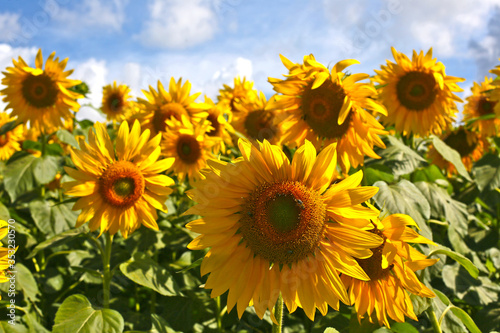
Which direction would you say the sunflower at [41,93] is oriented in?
toward the camera

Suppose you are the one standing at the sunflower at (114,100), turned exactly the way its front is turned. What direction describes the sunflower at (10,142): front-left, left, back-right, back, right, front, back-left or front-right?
front-right

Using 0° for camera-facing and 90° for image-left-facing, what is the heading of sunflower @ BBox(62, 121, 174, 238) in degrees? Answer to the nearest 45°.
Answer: approximately 0°

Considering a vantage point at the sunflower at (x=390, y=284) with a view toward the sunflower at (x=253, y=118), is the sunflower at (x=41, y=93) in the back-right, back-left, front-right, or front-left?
front-left

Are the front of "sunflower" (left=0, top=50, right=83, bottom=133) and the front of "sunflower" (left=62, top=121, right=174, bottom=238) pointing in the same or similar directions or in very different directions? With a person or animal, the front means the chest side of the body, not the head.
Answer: same or similar directions

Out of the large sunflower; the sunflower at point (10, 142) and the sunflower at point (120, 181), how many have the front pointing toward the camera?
3

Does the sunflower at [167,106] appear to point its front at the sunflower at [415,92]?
no

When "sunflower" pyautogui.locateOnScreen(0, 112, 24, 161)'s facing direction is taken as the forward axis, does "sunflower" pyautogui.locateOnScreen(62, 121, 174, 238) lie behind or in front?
in front

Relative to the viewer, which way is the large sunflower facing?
toward the camera

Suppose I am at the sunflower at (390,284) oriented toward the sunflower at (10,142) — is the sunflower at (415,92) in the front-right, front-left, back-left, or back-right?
front-right

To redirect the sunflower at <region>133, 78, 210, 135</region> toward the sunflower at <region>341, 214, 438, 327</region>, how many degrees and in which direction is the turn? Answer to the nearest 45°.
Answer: approximately 45° to its left

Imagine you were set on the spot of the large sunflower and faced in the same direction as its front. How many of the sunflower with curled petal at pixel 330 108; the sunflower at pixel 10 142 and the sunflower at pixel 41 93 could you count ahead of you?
0

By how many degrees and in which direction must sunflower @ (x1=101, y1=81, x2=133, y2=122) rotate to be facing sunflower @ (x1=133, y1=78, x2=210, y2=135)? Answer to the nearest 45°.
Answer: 0° — it already faces it

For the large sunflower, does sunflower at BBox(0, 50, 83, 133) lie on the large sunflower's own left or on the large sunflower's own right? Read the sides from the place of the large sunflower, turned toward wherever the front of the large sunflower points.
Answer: on the large sunflower's own right

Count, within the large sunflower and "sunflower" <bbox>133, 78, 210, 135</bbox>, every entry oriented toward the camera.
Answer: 2

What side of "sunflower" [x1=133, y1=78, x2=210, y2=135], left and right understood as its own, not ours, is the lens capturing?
front

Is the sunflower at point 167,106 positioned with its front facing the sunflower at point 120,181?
yes

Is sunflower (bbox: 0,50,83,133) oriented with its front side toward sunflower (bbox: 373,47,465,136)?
no

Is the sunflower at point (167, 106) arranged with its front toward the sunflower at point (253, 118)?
no
